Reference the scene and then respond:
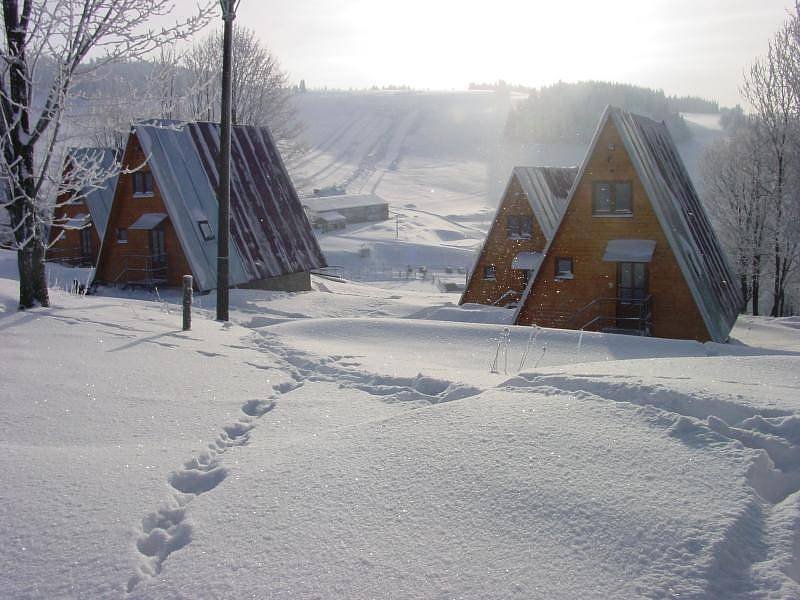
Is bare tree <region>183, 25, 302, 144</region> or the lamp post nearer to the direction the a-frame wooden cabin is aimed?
the lamp post

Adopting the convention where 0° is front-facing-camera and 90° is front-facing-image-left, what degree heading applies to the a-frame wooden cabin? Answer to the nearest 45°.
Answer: approximately 45°

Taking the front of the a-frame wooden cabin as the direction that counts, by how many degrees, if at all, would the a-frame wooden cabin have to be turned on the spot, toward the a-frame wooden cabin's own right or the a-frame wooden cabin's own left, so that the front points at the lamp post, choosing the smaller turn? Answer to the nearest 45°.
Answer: approximately 45° to the a-frame wooden cabin's own left

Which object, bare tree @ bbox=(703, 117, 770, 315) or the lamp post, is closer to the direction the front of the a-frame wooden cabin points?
the lamp post
